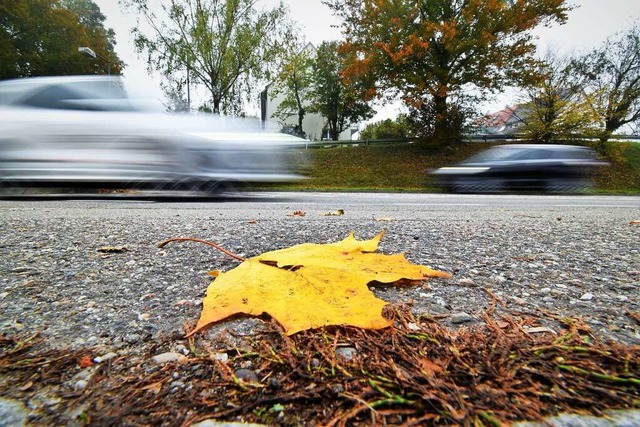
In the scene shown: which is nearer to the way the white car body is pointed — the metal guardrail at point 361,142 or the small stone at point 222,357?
the metal guardrail

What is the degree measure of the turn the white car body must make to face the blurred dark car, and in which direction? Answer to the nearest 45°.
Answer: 0° — it already faces it

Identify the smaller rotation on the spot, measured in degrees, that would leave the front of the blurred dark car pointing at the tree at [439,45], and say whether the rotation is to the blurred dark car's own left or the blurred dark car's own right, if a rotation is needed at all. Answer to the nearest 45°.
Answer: approximately 45° to the blurred dark car's own right

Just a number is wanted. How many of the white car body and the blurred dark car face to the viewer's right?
1

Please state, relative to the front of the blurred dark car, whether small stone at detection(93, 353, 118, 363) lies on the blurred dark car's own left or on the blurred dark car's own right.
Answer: on the blurred dark car's own left

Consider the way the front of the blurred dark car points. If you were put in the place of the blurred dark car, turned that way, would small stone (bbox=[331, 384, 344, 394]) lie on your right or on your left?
on your left

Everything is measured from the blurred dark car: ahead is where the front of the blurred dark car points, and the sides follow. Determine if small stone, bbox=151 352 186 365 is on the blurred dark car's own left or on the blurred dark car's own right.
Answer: on the blurred dark car's own left

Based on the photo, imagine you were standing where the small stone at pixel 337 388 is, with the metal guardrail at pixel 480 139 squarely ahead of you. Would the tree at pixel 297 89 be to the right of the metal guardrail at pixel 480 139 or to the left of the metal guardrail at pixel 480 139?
left

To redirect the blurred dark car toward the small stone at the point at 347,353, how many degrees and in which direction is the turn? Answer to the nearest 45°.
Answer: approximately 90° to its left

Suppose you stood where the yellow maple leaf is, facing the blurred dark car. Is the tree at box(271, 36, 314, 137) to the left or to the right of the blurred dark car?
left

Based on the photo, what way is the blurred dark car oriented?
to the viewer's left

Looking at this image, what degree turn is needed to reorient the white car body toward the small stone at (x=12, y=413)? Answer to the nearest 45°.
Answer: approximately 90° to its right

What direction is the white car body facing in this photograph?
to the viewer's right

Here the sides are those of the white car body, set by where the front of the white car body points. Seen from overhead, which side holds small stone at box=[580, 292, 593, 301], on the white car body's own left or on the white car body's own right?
on the white car body's own right

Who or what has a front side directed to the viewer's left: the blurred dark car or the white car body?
the blurred dark car

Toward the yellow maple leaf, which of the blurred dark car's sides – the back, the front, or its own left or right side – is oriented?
left
